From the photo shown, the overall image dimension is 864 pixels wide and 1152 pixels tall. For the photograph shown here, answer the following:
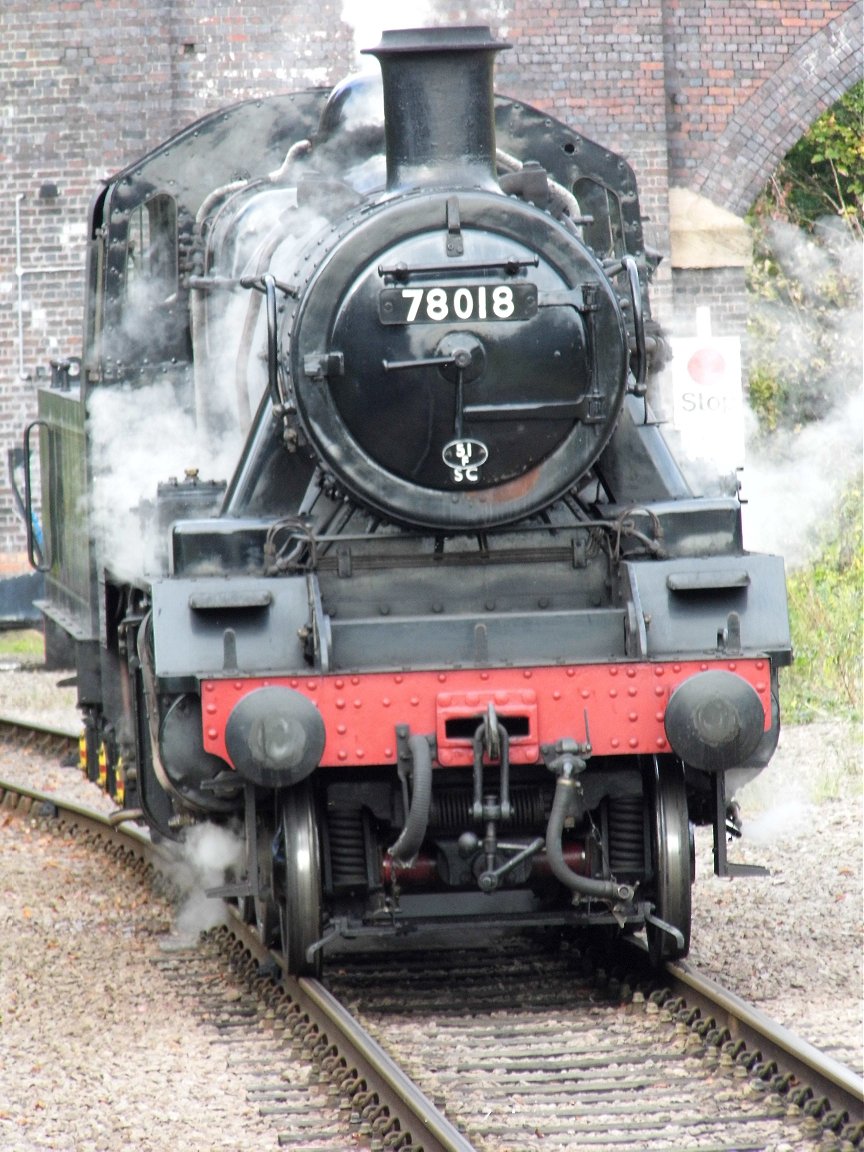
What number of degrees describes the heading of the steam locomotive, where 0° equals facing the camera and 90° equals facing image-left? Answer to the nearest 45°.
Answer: approximately 0°
